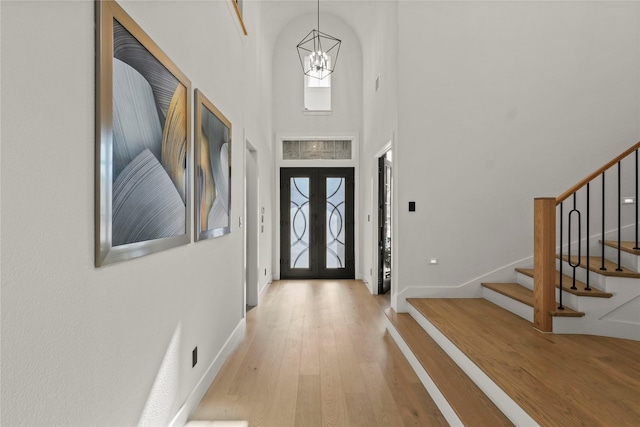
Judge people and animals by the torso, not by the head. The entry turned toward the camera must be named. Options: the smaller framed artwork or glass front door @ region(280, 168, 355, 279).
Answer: the glass front door

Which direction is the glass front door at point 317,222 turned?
toward the camera

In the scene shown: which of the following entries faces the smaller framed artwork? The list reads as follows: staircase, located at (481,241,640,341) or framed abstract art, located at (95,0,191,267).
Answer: the staircase

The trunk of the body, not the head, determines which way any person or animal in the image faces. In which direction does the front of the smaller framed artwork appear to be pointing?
to the viewer's right

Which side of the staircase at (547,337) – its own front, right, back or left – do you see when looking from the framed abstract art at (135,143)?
front

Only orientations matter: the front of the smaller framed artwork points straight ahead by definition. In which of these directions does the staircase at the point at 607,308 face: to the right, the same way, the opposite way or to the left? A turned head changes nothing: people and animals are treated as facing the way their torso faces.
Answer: the opposite way

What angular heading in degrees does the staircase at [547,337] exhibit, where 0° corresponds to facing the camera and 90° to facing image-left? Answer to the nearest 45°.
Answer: approximately 45°

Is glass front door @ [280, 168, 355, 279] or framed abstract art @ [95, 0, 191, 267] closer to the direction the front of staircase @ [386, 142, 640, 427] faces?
the framed abstract art

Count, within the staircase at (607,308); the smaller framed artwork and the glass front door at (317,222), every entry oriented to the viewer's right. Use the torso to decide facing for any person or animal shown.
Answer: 1

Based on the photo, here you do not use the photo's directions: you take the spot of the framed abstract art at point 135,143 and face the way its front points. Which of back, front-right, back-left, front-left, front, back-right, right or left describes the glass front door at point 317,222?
left

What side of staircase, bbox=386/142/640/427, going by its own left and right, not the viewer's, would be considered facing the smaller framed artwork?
front

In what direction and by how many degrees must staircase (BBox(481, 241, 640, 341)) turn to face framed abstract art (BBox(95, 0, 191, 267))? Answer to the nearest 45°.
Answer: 0° — it already faces it

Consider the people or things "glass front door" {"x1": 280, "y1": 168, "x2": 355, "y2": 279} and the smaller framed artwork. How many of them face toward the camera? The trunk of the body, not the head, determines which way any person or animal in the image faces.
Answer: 1

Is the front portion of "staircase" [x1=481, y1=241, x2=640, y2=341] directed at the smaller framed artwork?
yes

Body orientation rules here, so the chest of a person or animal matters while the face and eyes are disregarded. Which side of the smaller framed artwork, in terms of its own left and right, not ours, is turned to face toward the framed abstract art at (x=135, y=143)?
right

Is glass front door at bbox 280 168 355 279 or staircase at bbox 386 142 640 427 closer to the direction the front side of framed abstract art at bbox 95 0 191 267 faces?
the staircase

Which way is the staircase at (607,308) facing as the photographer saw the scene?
facing the viewer and to the left of the viewer
